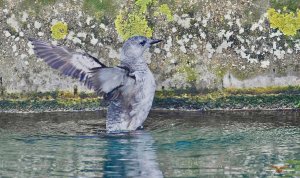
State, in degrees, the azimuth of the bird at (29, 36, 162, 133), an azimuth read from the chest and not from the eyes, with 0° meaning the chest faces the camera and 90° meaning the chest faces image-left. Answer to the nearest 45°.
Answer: approximately 270°
